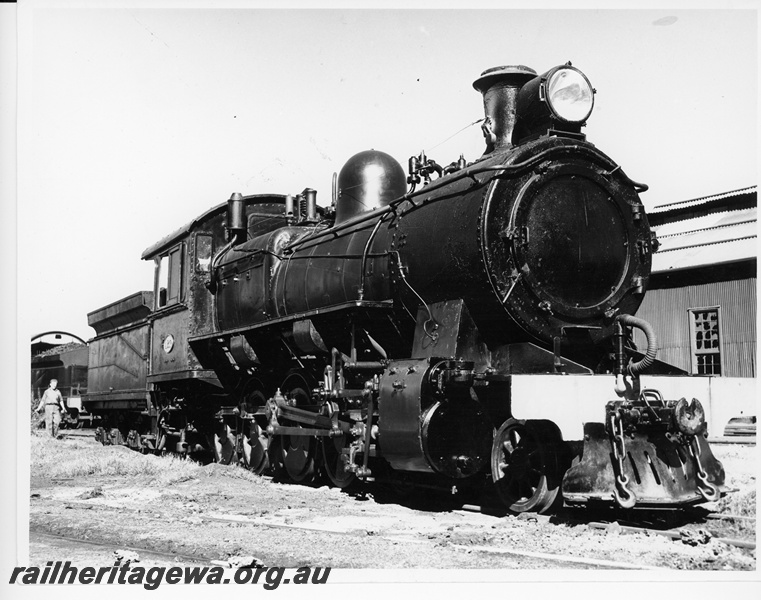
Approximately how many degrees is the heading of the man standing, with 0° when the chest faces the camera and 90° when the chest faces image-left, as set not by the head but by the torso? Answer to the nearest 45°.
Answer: approximately 0°

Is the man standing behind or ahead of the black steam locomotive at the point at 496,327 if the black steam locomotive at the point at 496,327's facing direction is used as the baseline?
behind

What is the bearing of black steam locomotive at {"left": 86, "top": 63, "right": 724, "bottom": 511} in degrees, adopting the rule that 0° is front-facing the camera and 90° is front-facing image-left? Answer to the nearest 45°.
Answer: approximately 315°
